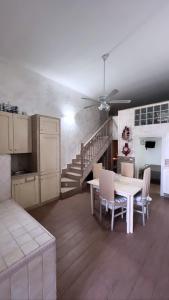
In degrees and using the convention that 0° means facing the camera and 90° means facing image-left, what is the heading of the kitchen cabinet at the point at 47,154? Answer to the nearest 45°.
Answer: approximately 315°

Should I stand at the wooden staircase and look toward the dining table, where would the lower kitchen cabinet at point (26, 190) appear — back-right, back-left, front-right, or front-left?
front-right

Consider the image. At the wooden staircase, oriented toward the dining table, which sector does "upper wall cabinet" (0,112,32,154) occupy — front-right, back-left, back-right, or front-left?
front-right

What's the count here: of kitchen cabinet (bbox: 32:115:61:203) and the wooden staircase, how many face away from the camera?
0

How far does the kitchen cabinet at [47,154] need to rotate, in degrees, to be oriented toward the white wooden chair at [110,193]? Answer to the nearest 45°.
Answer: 0° — it already faces it

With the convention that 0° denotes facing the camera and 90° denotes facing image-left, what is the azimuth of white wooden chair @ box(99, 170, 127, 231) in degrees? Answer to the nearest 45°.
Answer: approximately 225°

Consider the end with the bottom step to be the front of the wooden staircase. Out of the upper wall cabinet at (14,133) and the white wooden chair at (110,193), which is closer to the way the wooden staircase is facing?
the upper wall cabinet

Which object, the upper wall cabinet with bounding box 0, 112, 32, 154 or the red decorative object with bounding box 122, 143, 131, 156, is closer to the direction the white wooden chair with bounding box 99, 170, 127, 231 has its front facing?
the red decorative object

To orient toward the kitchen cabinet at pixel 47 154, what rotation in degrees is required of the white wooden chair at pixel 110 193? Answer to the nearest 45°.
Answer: approximately 90° to its left

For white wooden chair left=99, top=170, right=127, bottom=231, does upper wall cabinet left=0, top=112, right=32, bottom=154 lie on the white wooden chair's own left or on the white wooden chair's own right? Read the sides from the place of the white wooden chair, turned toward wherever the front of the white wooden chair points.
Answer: on the white wooden chair's own left

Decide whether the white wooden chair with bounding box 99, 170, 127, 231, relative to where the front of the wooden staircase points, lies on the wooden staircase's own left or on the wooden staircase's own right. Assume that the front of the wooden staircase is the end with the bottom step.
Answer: on the wooden staircase's own left
